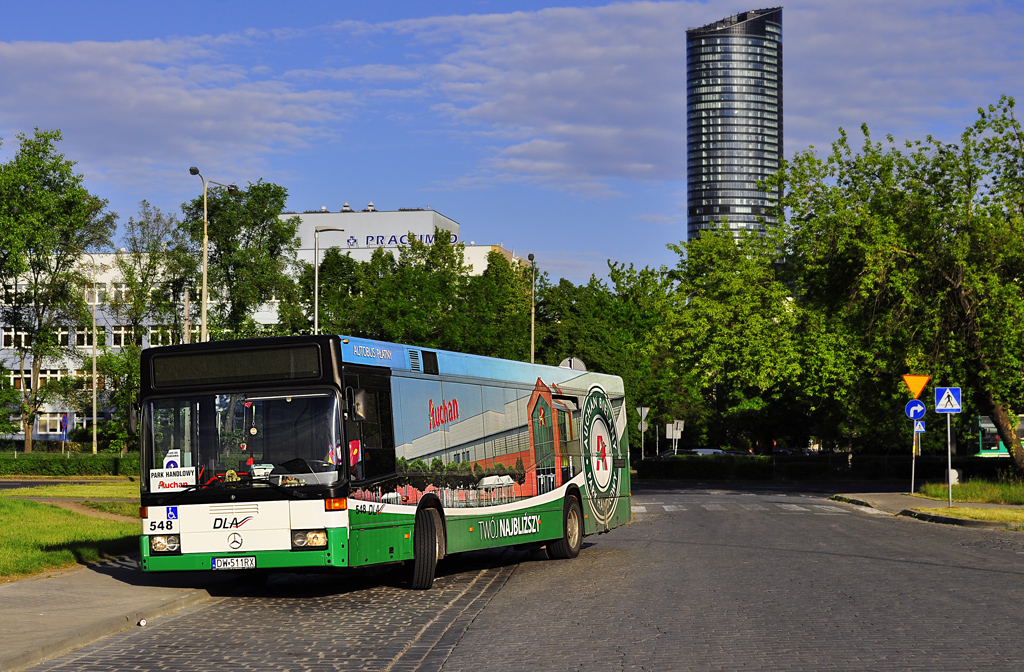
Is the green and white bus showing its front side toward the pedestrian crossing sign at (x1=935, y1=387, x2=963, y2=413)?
no

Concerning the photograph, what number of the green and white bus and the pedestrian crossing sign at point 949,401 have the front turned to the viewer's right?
0

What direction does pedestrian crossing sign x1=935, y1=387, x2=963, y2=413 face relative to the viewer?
toward the camera

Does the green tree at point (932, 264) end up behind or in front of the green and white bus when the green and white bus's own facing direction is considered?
behind

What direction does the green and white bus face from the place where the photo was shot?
facing the viewer and to the left of the viewer

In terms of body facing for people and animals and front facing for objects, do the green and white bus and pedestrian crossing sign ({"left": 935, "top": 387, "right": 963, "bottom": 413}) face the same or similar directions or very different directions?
same or similar directions

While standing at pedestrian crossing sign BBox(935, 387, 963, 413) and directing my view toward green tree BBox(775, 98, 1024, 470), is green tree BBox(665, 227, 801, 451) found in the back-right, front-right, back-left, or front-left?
front-left

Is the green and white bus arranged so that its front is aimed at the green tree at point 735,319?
no

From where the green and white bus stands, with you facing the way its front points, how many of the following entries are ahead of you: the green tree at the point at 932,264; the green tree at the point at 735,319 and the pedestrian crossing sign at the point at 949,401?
0

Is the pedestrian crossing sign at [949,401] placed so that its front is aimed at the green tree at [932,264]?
no

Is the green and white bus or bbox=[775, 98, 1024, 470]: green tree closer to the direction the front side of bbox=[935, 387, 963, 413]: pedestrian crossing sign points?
the green and white bus
